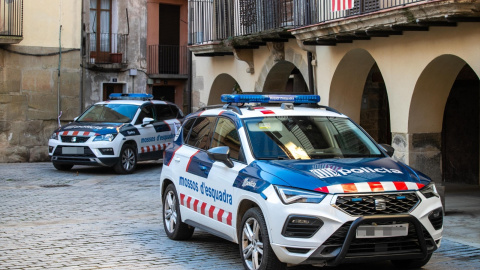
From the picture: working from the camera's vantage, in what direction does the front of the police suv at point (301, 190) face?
facing the viewer and to the right of the viewer

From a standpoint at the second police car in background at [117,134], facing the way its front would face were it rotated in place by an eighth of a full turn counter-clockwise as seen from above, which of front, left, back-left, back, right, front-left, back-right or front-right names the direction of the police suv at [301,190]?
front

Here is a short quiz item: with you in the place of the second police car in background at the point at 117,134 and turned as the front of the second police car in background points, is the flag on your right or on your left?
on your left

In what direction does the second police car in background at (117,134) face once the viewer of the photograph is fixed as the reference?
facing the viewer and to the left of the viewer

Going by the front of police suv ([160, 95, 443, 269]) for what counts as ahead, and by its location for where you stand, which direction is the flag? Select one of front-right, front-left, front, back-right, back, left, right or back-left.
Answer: back-left
